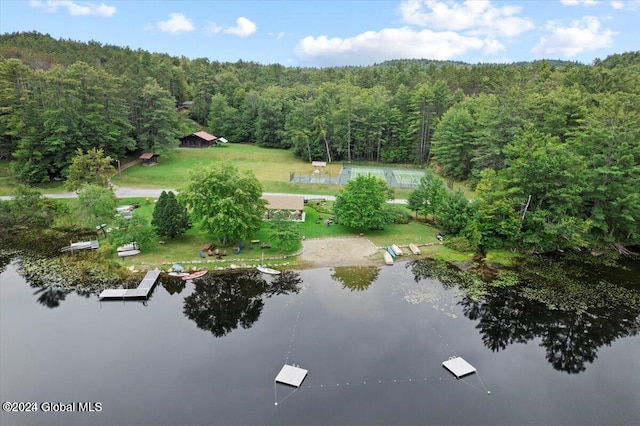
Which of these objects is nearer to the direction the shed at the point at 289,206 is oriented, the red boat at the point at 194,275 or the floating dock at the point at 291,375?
the floating dock

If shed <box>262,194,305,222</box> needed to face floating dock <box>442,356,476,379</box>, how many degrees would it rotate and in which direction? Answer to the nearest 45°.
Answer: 0° — it already faces it

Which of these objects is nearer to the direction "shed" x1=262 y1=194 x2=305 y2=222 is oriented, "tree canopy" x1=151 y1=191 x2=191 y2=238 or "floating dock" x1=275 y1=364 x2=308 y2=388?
the floating dock

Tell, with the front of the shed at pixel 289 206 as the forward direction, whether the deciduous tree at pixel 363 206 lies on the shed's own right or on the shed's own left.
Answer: on the shed's own left

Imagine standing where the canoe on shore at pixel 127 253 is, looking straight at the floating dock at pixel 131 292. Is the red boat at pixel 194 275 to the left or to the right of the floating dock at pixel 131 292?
left

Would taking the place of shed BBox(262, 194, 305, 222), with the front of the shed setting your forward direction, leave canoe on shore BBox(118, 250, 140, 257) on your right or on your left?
on your right

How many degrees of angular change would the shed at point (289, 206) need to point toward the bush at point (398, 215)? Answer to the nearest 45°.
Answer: approximately 90° to its left

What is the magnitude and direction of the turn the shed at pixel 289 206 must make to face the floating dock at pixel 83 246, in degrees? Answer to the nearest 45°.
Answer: approximately 90° to its right

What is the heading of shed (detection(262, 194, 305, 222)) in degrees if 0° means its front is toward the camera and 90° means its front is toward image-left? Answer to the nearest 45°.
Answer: approximately 0°

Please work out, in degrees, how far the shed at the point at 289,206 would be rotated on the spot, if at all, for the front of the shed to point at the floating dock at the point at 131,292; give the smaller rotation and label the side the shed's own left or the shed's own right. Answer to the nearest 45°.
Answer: approximately 45° to the shed's own right

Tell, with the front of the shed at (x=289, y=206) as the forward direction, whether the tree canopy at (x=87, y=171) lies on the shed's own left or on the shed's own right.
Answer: on the shed's own right

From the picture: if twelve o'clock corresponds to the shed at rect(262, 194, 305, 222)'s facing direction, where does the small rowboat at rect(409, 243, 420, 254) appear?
The small rowboat is roughly at 10 o'clock from the shed.

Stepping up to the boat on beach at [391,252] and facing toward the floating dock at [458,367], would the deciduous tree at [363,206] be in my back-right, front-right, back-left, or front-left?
back-right

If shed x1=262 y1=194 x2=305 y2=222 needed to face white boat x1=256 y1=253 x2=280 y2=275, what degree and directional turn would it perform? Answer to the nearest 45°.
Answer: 0° — it already faces it
